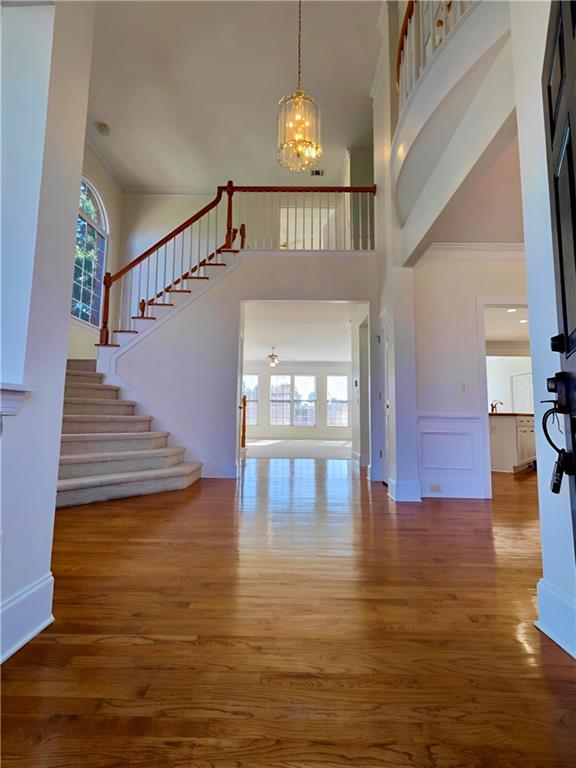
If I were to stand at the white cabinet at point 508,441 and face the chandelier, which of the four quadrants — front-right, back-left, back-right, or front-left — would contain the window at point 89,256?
front-right

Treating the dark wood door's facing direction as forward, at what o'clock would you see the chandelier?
The chandelier is roughly at 1 o'clock from the dark wood door.

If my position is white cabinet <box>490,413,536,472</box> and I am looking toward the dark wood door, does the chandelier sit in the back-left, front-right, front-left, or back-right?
front-right

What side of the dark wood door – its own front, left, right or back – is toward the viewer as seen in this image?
left

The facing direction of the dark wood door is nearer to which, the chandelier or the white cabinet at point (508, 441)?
the chandelier

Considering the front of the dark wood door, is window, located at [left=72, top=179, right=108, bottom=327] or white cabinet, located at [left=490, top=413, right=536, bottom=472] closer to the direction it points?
the window

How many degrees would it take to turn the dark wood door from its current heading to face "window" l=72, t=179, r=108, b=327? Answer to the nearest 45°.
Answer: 0° — it already faces it

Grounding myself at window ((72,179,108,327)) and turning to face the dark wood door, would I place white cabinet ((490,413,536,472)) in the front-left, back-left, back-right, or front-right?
front-left

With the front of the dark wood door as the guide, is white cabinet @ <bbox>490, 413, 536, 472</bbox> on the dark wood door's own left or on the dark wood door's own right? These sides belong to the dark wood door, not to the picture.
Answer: on the dark wood door's own right
